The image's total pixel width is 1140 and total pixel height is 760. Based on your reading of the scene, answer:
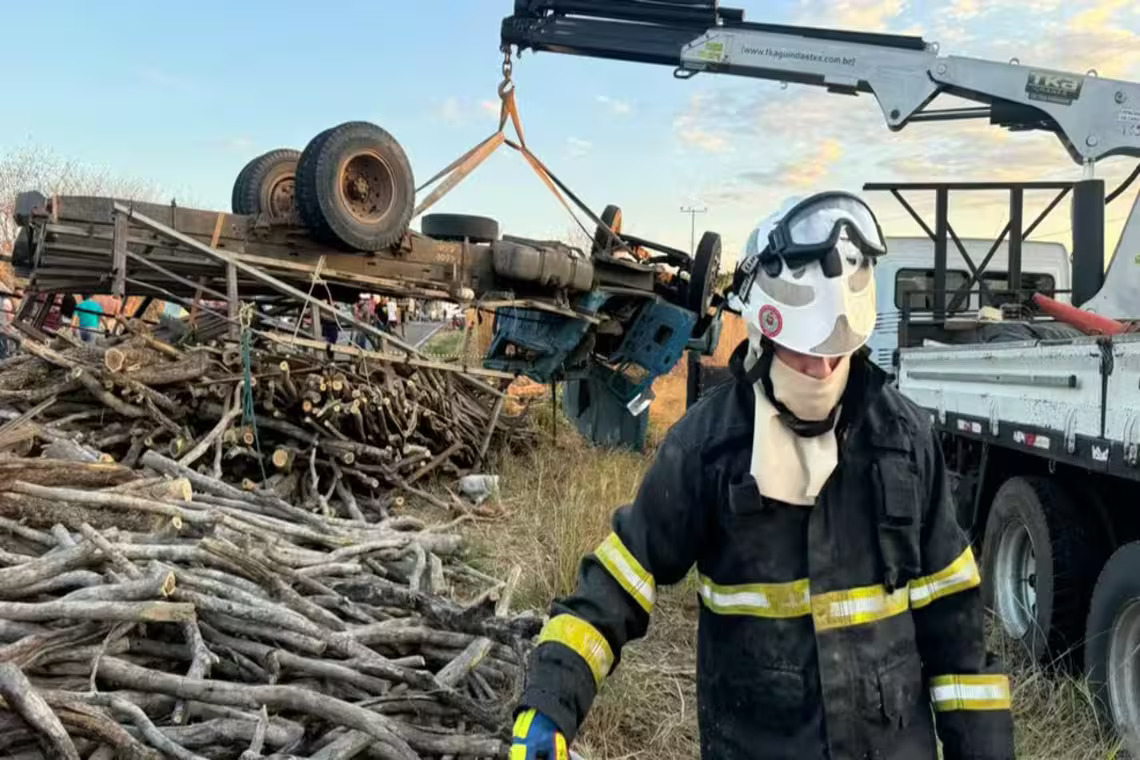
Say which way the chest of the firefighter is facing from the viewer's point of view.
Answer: toward the camera

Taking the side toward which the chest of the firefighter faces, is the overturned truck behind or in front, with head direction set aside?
behind

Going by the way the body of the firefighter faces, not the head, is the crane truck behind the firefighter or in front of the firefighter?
behind
